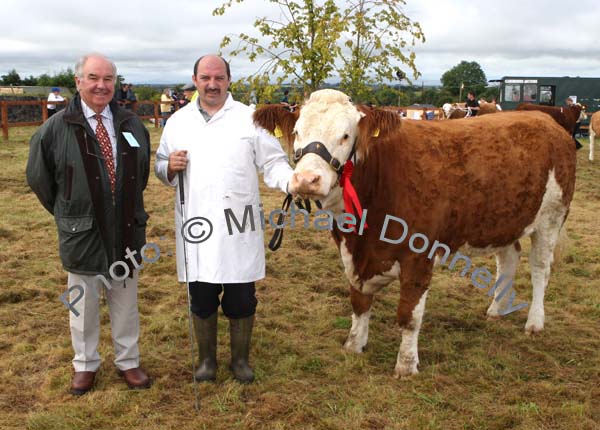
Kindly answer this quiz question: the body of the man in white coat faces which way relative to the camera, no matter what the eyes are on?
toward the camera

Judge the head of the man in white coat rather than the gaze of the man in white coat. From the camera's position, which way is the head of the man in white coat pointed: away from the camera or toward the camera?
toward the camera

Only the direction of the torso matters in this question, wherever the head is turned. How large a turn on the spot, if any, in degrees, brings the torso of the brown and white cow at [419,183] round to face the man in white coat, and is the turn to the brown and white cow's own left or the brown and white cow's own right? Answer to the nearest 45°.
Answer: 0° — it already faces them

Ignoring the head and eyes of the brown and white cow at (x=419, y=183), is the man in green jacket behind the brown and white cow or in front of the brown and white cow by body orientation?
in front

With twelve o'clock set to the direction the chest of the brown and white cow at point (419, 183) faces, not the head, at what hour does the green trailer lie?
The green trailer is roughly at 5 o'clock from the brown and white cow.

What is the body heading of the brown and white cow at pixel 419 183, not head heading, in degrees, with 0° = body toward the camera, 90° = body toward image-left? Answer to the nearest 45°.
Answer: approximately 45°

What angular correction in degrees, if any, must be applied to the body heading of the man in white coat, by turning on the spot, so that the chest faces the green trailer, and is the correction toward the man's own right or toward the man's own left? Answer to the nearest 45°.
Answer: approximately 135° to the man's own left

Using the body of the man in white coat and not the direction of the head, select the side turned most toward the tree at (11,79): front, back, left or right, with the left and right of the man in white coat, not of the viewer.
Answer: back

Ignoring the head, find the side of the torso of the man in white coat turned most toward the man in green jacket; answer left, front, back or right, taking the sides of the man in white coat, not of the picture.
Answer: right

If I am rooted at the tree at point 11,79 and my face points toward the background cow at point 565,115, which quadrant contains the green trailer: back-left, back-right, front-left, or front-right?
front-left

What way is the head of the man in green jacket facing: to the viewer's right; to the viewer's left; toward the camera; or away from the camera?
toward the camera
